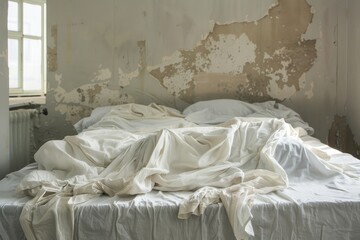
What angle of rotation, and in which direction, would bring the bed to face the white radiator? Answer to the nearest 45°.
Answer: approximately 135° to its right

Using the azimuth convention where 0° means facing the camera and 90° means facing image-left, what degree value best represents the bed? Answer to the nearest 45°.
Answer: approximately 0°

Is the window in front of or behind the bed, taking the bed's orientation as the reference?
behind
